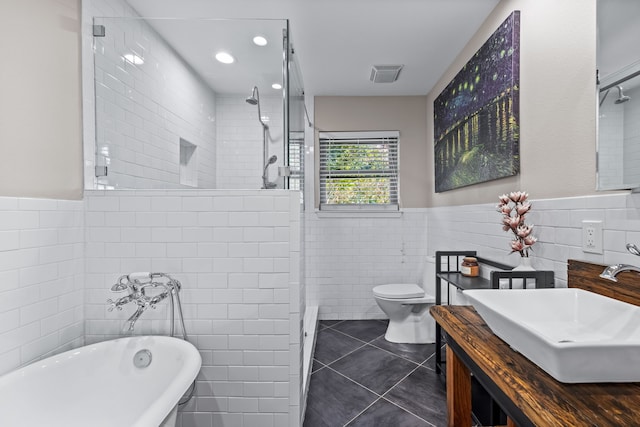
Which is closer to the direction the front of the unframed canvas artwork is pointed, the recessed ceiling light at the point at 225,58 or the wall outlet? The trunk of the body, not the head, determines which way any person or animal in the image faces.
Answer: the recessed ceiling light

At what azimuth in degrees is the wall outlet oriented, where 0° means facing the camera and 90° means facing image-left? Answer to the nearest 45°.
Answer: approximately 45°

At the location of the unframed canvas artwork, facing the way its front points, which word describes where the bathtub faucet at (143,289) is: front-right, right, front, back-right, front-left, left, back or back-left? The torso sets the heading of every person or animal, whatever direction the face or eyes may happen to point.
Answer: front

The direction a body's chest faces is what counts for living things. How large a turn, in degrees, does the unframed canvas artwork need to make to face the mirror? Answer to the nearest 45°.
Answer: approximately 90° to its left

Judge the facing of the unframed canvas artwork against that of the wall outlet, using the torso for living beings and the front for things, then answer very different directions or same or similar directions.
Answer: same or similar directions

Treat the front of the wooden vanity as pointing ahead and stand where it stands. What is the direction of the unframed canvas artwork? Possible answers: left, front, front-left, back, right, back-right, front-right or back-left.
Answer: back-right

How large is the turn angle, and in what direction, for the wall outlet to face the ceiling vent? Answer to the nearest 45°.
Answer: approximately 90° to its right

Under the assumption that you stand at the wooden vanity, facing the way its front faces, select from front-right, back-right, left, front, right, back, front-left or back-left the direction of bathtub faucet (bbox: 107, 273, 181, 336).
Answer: front-right

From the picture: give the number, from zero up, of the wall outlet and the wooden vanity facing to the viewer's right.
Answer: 0

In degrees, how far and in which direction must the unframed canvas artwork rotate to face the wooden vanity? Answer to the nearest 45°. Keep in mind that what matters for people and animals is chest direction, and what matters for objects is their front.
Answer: approximately 45° to its left

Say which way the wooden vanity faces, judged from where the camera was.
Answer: facing the viewer and to the left of the viewer

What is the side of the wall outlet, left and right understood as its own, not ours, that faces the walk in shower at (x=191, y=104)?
front
